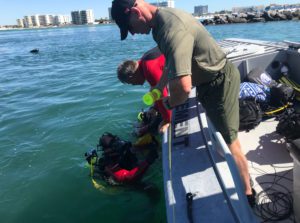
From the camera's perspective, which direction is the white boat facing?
away from the camera

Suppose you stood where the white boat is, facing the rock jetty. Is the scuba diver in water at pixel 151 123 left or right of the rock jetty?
left

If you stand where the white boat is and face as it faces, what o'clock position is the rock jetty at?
The rock jetty is roughly at 12 o'clock from the white boat.

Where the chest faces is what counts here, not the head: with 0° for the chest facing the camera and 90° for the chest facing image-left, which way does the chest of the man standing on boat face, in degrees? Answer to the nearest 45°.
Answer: approximately 90°

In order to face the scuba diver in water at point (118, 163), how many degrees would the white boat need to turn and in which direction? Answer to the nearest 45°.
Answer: approximately 45° to its left

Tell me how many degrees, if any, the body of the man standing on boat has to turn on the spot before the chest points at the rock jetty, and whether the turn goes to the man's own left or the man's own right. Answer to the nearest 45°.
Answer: approximately 90° to the man's own right

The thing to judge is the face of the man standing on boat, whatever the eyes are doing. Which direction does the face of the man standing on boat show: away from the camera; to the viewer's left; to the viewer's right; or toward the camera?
to the viewer's left
